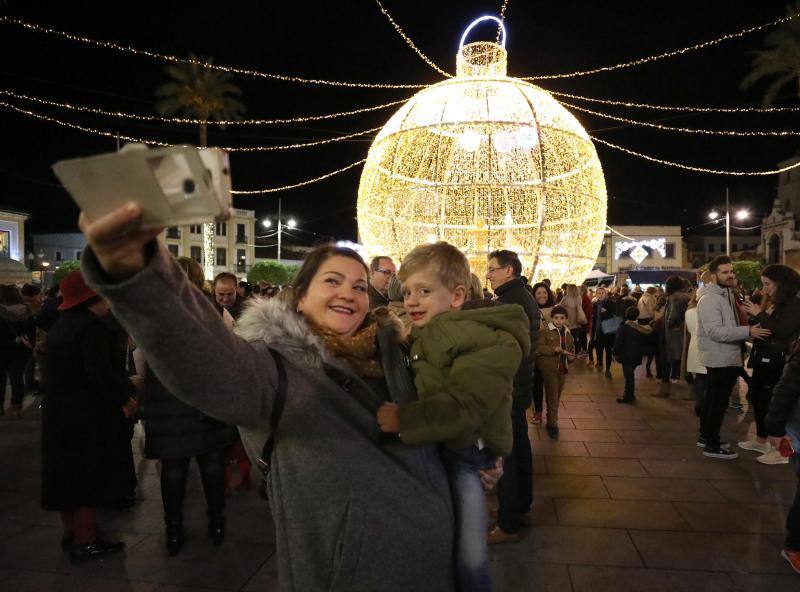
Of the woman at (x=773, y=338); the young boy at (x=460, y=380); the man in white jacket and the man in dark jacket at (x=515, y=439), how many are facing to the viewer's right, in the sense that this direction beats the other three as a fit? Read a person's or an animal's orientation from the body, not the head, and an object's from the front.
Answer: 1

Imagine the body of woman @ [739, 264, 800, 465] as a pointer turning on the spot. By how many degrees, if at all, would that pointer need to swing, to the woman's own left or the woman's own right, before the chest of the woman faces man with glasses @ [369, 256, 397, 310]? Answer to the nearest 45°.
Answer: approximately 45° to the woman's own left

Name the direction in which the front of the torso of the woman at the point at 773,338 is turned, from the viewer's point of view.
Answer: to the viewer's left

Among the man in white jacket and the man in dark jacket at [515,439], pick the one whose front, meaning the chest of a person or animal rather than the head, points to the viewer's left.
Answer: the man in dark jacket

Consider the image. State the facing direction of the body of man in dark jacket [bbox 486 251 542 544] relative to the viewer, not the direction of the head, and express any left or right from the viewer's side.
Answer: facing to the left of the viewer

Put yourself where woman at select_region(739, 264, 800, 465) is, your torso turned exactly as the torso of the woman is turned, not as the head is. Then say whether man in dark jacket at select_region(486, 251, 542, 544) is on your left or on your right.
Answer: on your left

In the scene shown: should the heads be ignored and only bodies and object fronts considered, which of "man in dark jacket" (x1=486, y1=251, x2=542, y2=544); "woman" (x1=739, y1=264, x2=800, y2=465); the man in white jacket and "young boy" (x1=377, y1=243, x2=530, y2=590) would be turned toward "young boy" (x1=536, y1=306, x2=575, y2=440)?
the woman

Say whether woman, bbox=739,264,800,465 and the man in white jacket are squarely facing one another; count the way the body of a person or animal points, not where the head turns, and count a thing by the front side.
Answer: yes

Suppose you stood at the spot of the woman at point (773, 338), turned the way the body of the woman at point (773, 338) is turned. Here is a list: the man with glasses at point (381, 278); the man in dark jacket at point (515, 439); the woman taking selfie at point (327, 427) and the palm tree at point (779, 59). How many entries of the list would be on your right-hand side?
1

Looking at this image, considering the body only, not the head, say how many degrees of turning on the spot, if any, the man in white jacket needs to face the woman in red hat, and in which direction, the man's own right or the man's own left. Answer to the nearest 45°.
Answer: approximately 135° to the man's own right

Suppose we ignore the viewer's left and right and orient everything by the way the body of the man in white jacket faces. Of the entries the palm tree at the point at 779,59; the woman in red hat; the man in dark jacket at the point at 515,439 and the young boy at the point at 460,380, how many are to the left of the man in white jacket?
1

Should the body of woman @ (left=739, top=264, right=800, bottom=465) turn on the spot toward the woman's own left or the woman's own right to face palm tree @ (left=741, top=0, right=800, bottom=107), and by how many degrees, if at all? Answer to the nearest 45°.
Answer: approximately 90° to the woman's own right

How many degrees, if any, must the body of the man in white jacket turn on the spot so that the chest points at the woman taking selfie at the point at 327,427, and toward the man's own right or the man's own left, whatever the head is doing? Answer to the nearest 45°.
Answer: approximately 90° to the man's own right

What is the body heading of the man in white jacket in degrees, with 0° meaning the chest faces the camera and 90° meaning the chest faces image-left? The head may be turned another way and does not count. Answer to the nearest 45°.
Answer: approximately 270°
